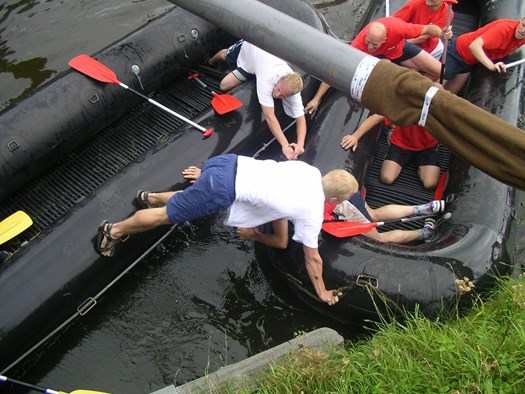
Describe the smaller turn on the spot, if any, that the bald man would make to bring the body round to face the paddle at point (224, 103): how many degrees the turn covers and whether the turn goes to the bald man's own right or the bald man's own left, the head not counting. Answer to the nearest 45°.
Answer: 0° — they already face it

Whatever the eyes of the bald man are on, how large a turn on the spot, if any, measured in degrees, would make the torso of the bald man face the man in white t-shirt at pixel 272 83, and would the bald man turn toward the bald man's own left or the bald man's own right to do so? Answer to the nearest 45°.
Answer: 0° — they already face them

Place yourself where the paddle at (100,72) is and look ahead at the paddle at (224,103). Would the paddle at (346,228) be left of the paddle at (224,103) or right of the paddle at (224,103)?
right

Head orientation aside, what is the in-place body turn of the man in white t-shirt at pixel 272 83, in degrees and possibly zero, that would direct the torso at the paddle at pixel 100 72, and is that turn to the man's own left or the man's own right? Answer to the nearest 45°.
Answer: approximately 135° to the man's own right

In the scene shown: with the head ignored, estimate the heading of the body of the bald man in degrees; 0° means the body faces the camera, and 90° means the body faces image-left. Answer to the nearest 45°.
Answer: approximately 45°
